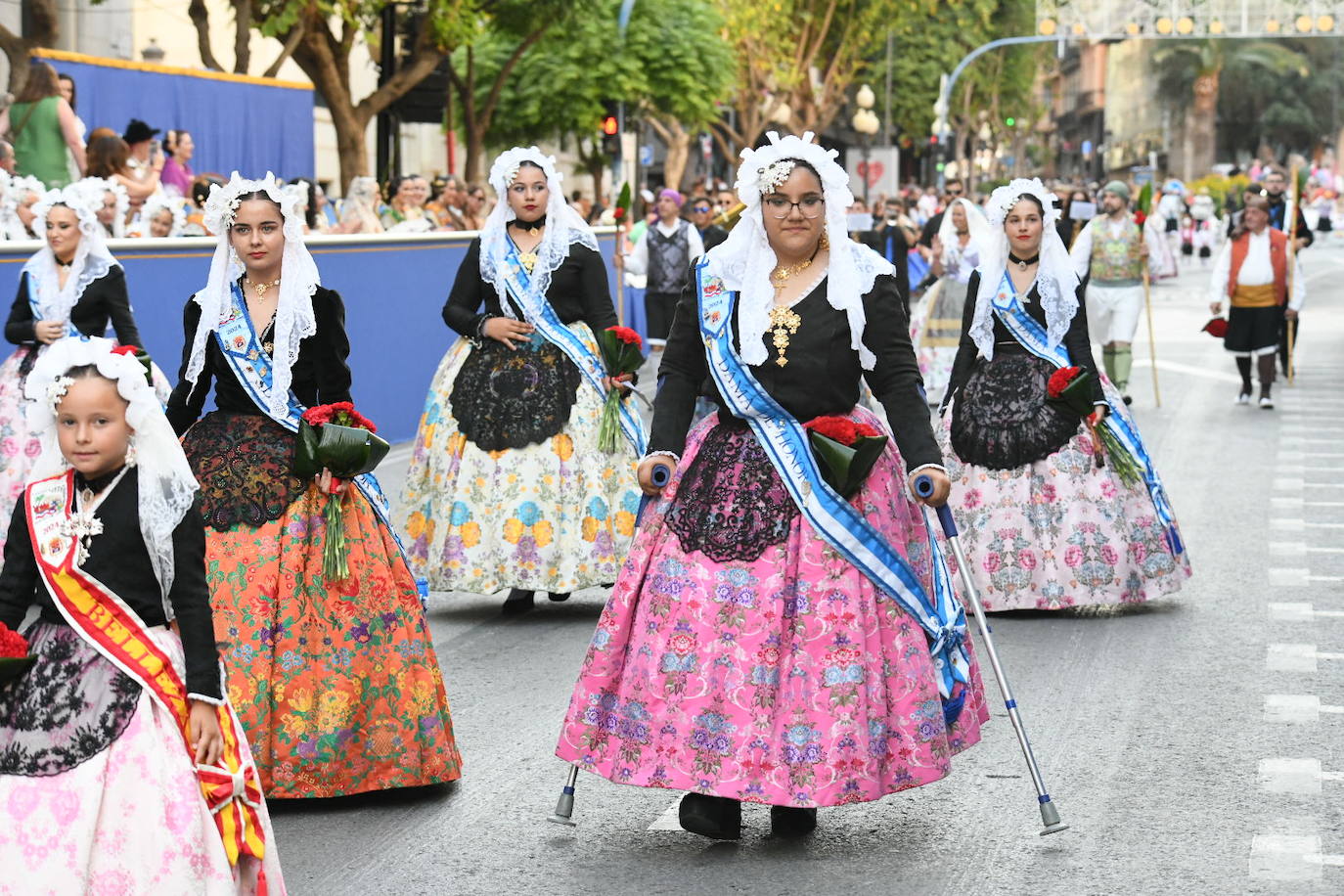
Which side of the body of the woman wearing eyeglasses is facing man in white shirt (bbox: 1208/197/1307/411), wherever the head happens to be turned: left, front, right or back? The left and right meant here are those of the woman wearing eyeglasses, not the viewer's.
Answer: back

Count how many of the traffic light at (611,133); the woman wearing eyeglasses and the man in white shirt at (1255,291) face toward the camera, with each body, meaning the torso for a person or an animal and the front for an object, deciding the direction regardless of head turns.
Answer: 3

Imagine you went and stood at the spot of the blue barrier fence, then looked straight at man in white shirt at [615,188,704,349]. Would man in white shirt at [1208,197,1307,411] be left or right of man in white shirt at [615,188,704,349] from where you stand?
right

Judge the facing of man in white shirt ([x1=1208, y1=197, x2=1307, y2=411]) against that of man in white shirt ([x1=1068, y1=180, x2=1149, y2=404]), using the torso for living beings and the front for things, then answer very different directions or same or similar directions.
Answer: same or similar directions

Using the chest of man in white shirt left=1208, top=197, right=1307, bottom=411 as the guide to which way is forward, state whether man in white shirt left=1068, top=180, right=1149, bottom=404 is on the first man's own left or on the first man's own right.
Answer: on the first man's own right

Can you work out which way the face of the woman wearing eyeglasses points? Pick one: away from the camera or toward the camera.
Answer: toward the camera

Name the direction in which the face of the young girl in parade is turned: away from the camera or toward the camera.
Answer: toward the camera

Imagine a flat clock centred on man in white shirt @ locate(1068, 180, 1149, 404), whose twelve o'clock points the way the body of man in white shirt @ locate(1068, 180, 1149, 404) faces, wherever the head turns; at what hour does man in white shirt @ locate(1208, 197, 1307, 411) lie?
man in white shirt @ locate(1208, 197, 1307, 411) is roughly at 8 o'clock from man in white shirt @ locate(1068, 180, 1149, 404).

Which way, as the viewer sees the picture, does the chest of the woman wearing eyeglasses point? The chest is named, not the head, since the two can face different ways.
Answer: toward the camera

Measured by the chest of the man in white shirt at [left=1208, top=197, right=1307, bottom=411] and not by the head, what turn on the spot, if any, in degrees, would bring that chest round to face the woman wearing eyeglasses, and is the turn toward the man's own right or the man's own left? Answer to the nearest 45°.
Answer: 0° — they already face them

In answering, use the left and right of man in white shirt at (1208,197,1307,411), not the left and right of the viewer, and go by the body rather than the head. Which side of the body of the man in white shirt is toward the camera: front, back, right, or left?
front

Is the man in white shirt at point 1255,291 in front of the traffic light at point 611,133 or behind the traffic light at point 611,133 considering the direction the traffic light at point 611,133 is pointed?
in front

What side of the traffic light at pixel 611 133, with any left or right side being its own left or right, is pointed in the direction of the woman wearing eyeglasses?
front

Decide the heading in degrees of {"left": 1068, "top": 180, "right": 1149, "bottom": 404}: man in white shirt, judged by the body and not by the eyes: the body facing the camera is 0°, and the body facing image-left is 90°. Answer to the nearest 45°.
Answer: approximately 0°

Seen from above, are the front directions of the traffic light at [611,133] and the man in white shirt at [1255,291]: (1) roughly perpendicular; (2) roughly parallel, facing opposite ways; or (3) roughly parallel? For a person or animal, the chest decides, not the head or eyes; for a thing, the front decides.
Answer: roughly parallel

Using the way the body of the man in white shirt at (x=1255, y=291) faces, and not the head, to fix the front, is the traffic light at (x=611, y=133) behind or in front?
behind

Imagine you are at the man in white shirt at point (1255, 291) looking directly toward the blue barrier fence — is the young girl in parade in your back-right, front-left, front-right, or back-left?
front-left
